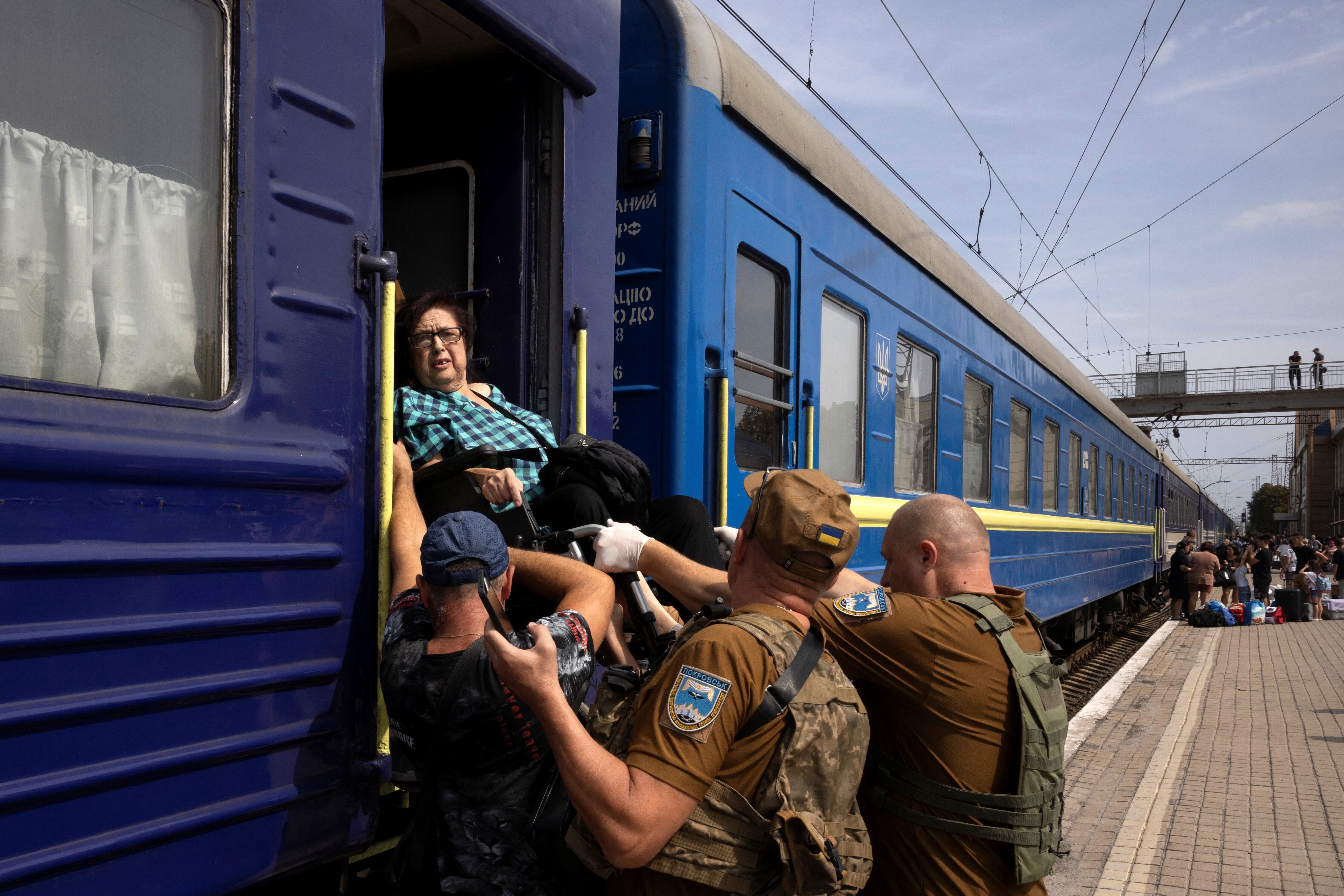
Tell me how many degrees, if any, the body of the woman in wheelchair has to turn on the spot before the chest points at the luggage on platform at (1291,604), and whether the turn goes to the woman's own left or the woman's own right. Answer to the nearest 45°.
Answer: approximately 90° to the woman's own left

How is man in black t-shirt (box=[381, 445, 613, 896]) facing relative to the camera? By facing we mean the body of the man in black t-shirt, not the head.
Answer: away from the camera

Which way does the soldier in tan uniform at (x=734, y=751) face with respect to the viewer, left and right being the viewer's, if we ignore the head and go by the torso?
facing away from the viewer and to the left of the viewer

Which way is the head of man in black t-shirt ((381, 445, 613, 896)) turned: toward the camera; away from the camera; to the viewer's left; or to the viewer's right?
away from the camera

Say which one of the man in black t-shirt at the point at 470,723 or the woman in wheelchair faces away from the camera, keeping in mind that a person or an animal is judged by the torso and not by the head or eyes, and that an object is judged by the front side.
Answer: the man in black t-shirt

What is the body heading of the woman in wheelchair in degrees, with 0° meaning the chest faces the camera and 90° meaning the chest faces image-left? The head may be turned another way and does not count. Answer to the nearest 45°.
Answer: approximately 315°

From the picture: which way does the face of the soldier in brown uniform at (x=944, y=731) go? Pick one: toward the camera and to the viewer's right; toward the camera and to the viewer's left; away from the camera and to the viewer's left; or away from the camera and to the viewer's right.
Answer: away from the camera and to the viewer's left

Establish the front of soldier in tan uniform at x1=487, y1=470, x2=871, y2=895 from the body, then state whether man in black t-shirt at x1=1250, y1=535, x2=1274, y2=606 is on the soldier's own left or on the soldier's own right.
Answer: on the soldier's own right

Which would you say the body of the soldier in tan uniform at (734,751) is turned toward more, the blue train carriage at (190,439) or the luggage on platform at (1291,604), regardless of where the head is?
the blue train carriage

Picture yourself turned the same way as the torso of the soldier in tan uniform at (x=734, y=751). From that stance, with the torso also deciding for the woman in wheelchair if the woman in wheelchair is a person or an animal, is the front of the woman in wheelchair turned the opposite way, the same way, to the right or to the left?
the opposite way

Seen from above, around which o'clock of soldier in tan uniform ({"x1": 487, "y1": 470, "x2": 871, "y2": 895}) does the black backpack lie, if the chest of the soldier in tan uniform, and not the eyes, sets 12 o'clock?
The black backpack is roughly at 1 o'clock from the soldier in tan uniform.

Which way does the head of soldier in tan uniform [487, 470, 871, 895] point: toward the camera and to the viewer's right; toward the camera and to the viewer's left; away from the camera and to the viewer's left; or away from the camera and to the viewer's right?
away from the camera and to the viewer's left

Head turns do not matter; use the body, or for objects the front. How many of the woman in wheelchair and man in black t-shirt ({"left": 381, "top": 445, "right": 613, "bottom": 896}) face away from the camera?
1

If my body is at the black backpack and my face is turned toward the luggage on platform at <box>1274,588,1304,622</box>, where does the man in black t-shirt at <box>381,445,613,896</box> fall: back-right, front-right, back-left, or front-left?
back-right

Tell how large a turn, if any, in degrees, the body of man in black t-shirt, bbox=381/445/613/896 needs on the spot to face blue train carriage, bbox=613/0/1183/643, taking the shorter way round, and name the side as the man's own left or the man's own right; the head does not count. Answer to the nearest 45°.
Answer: approximately 45° to the man's own right
